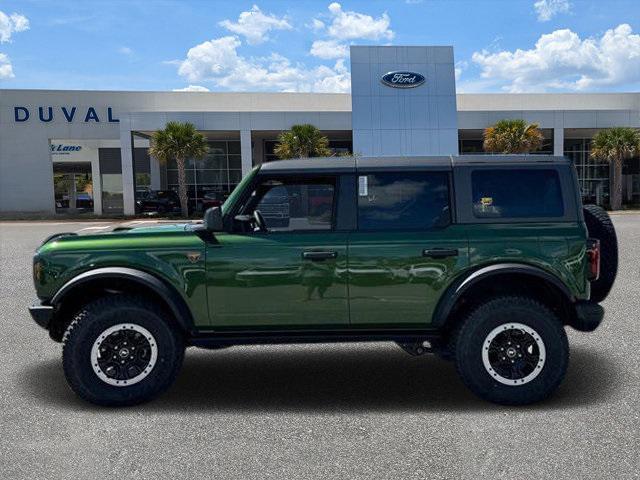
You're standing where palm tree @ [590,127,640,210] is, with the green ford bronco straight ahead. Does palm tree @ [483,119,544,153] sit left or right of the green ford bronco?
right

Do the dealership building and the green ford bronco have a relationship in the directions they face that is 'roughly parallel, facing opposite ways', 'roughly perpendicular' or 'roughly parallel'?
roughly perpendicular

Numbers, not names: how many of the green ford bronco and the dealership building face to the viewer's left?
1

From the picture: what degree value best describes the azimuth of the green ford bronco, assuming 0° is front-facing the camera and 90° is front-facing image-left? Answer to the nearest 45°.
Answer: approximately 90°

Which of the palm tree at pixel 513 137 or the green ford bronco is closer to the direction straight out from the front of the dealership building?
the green ford bronco

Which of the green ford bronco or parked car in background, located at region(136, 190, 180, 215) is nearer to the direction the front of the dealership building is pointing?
the green ford bronco

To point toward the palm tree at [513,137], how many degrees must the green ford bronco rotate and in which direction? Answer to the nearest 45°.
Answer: approximately 90° to its right

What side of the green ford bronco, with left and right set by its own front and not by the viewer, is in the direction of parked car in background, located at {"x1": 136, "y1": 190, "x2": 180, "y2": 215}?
right

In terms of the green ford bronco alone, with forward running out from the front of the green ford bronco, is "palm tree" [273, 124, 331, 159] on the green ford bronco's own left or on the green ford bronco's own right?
on the green ford bronco's own right

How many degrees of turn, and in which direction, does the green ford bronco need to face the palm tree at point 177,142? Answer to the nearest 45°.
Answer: approximately 90° to its right
